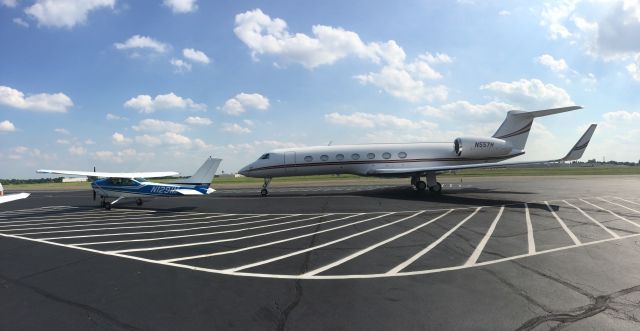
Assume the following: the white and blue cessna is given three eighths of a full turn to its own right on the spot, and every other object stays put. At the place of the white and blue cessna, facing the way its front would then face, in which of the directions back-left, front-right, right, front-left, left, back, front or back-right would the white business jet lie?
front

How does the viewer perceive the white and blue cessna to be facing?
facing away from the viewer and to the left of the viewer
